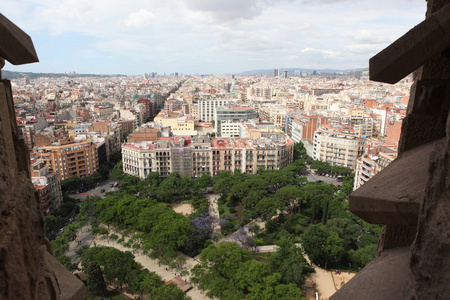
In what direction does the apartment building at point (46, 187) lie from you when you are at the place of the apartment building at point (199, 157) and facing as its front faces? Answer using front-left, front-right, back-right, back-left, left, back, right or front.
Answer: front-right

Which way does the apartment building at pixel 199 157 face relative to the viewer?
toward the camera

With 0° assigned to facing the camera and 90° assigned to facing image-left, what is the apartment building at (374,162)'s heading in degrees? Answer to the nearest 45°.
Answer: approximately 45°

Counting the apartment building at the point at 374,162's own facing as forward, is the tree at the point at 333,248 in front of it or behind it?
in front

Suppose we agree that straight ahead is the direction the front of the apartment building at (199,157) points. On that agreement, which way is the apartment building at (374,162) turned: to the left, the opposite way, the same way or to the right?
to the right

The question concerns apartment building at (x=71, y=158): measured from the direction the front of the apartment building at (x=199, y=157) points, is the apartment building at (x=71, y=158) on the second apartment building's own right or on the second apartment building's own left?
on the second apartment building's own right

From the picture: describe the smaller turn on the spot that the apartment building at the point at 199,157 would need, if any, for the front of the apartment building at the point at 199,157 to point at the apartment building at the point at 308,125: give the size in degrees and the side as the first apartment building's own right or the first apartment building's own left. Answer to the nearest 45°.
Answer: approximately 135° to the first apartment building's own left

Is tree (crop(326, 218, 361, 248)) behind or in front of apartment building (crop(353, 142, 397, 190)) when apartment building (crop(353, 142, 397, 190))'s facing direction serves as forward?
in front

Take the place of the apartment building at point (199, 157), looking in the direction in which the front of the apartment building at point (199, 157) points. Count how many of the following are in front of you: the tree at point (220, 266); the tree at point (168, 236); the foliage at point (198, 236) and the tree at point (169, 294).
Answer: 4

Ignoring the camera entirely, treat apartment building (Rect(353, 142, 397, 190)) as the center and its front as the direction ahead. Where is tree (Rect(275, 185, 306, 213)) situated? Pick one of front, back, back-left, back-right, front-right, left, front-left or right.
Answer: front

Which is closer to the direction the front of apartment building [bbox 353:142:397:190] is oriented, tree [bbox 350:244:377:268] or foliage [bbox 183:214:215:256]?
the foliage

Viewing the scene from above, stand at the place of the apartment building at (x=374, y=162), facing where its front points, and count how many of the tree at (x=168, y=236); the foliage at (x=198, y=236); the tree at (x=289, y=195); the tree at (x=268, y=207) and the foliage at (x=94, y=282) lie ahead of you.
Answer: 5

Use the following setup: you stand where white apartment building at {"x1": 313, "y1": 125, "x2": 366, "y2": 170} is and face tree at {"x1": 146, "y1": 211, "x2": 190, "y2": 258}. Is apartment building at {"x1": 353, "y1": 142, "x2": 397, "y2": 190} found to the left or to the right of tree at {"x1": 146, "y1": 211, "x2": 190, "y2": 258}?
left

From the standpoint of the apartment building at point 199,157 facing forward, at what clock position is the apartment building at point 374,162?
the apartment building at point 374,162 is roughly at 10 o'clock from the apartment building at point 199,157.

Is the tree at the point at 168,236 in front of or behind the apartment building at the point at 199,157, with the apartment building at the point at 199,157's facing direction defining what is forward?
in front

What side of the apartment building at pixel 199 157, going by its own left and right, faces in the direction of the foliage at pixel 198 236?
front

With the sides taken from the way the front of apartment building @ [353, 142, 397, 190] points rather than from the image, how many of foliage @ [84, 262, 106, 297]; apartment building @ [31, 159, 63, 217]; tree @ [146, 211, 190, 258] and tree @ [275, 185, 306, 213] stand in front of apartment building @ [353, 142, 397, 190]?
4

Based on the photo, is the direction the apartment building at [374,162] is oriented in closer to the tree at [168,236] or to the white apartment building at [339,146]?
the tree

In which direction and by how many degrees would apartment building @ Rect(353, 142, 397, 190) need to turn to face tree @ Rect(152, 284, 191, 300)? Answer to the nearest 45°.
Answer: approximately 45° to its left

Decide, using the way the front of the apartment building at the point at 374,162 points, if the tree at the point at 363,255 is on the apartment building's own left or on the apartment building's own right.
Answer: on the apartment building's own left

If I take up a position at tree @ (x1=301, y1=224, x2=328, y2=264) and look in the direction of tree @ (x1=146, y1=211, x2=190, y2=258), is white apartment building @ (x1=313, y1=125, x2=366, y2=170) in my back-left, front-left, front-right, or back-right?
back-right
